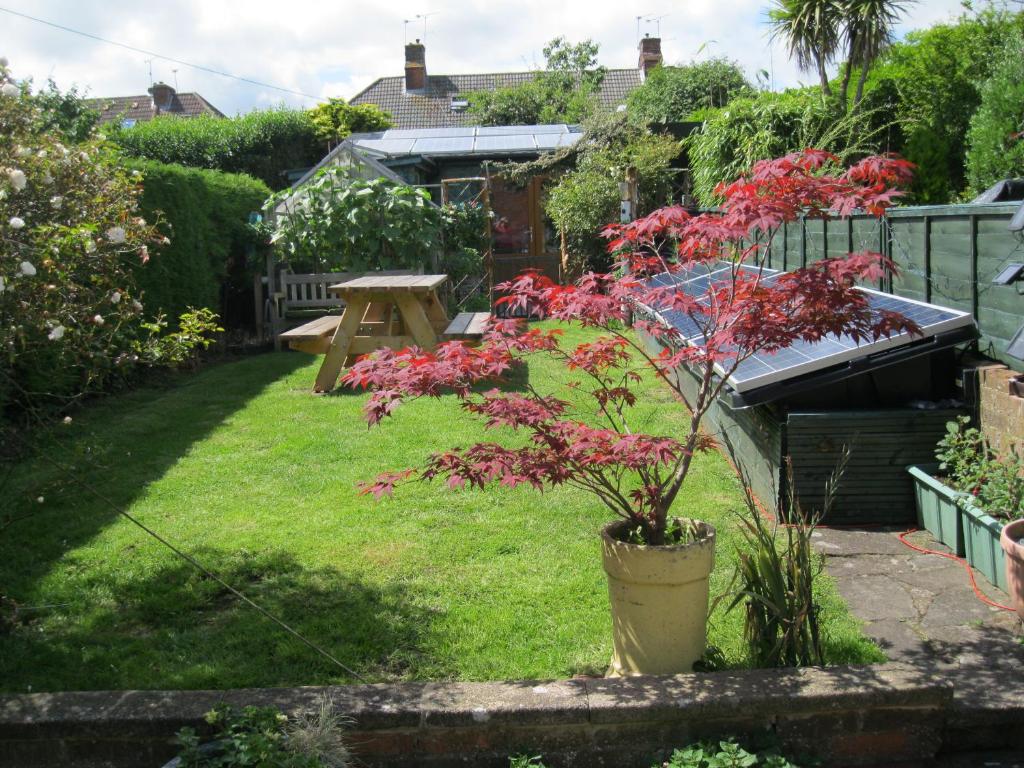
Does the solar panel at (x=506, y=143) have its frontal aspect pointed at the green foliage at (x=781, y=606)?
yes

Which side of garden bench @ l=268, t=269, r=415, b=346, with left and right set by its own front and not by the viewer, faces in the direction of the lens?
front

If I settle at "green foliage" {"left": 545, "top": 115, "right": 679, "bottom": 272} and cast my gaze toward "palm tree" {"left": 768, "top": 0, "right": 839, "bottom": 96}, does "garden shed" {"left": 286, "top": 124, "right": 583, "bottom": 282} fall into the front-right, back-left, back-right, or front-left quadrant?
back-left

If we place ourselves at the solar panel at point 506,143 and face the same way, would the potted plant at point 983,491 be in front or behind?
in front

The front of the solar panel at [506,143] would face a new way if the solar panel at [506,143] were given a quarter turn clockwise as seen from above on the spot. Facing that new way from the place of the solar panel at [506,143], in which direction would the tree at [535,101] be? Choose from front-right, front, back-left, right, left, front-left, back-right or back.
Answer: right

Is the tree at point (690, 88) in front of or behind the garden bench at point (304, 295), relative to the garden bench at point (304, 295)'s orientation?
behind

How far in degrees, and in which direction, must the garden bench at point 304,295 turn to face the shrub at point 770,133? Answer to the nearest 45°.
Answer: approximately 90° to its left

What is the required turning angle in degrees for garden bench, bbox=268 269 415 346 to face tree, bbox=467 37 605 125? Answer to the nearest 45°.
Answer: approximately 180°

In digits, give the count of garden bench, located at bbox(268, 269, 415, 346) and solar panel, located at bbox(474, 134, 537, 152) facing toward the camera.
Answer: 2

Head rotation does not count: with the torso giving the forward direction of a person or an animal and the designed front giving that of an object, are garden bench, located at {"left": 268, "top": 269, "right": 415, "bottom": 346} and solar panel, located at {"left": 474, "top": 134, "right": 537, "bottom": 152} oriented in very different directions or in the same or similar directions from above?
same or similar directions

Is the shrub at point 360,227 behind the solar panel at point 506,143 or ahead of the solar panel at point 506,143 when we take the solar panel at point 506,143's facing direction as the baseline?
ahead
